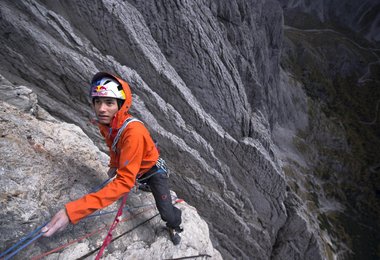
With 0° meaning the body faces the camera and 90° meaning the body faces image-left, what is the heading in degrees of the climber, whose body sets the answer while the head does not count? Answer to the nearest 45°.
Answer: approximately 45°
